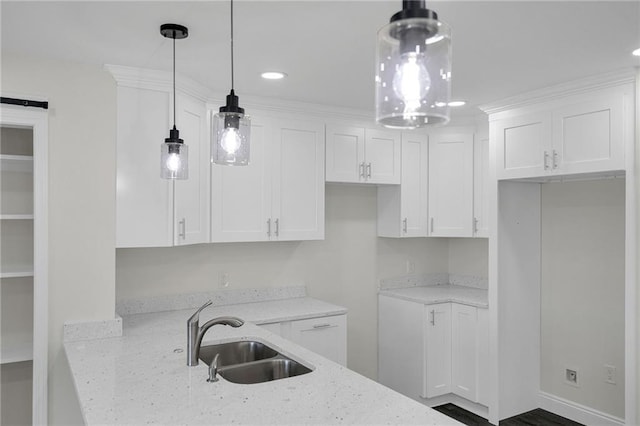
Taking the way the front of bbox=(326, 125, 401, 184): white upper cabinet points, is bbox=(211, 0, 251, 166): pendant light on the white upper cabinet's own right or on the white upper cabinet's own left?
on the white upper cabinet's own right

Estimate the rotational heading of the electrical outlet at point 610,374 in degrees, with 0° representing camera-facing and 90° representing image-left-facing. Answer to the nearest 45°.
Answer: approximately 45°

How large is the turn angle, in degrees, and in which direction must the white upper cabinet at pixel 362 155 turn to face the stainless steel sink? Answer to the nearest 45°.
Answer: approximately 45° to its right

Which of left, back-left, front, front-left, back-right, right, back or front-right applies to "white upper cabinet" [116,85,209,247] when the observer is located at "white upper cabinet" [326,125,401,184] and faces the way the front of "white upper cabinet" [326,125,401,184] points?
right

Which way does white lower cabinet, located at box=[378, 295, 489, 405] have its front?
toward the camera

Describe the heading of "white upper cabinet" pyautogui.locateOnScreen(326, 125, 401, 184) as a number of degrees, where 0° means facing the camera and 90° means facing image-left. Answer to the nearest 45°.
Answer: approximately 315°

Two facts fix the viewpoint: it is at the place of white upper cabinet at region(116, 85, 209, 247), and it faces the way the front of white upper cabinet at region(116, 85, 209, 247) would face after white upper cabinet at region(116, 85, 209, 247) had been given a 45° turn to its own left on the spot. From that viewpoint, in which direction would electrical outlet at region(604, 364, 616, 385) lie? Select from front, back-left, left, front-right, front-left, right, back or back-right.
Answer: front

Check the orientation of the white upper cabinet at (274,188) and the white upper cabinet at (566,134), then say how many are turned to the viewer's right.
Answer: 0

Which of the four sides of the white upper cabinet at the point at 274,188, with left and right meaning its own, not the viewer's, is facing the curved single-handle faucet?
front

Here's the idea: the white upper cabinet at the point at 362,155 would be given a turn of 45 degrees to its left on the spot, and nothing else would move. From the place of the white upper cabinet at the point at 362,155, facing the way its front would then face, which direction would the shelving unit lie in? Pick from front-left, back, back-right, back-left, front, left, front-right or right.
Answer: back-right

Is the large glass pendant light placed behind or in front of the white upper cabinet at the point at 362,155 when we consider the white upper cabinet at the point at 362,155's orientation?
in front

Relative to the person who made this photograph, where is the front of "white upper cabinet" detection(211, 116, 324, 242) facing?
facing the viewer

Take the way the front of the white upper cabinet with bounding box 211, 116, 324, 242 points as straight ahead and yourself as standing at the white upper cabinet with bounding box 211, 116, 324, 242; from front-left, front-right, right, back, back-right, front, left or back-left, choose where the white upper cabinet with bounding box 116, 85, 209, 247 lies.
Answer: front-right
